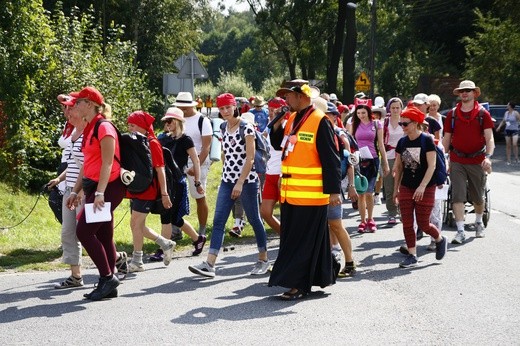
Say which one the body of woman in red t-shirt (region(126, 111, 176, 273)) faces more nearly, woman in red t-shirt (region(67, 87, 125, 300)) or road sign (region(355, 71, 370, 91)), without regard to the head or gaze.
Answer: the woman in red t-shirt

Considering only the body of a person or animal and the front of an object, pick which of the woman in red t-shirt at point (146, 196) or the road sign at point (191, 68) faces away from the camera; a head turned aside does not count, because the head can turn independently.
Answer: the road sign

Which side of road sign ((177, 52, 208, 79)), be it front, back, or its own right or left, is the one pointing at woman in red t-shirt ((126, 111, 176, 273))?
back

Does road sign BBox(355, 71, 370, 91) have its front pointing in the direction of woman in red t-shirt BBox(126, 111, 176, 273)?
yes

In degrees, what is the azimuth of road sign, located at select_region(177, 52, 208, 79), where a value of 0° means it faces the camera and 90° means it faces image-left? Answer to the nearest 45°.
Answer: approximately 180°

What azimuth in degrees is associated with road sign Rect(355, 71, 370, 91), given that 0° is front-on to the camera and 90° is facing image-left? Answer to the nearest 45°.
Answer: approximately 0°

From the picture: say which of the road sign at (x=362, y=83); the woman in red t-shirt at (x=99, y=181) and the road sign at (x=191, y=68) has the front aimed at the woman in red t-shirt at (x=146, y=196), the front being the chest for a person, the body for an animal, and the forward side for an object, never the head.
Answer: the road sign at (x=362, y=83)

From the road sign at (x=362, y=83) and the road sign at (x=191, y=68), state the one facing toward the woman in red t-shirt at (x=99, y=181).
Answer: the road sign at (x=362, y=83)

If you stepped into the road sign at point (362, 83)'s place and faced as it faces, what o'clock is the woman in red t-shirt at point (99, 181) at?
The woman in red t-shirt is roughly at 12 o'clock from the road sign.
